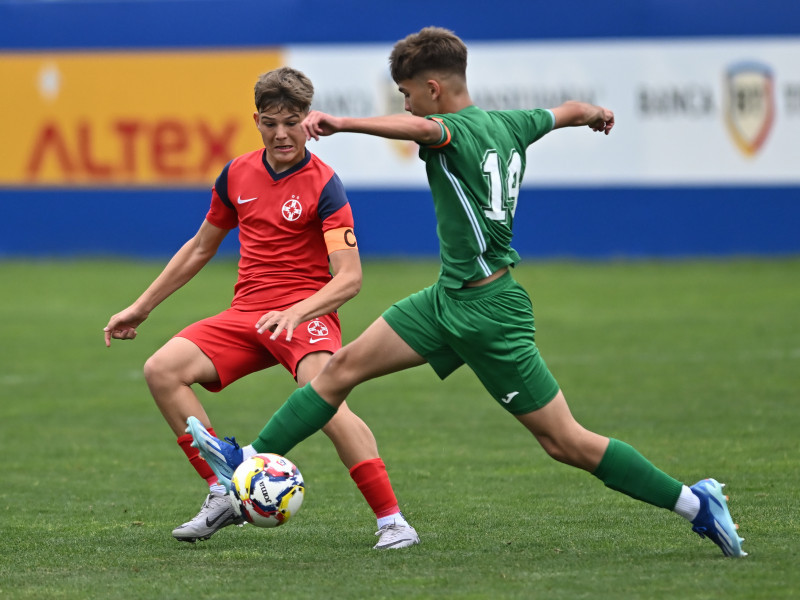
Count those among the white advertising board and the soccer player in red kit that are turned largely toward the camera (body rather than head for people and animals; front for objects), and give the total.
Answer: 2

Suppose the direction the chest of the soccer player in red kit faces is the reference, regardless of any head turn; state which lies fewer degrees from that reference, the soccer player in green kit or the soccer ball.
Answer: the soccer ball

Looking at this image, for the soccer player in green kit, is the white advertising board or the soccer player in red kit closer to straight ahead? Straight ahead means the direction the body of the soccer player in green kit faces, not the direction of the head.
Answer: the soccer player in red kit

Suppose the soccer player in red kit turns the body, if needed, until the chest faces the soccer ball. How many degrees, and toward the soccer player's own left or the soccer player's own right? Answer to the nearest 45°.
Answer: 0° — they already face it

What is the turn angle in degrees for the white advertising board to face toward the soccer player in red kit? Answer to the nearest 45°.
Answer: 0° — it already faces them

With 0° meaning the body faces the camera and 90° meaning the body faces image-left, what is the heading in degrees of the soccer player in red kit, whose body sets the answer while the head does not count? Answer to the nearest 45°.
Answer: approximately 0°

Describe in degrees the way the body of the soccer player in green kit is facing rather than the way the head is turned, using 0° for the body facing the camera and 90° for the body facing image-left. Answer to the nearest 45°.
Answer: approximately 135°
